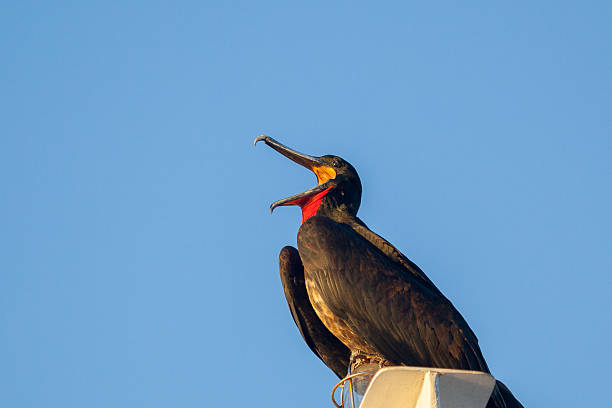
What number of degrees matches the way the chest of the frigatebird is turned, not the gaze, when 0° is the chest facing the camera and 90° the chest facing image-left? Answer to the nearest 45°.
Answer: approximately 90°
